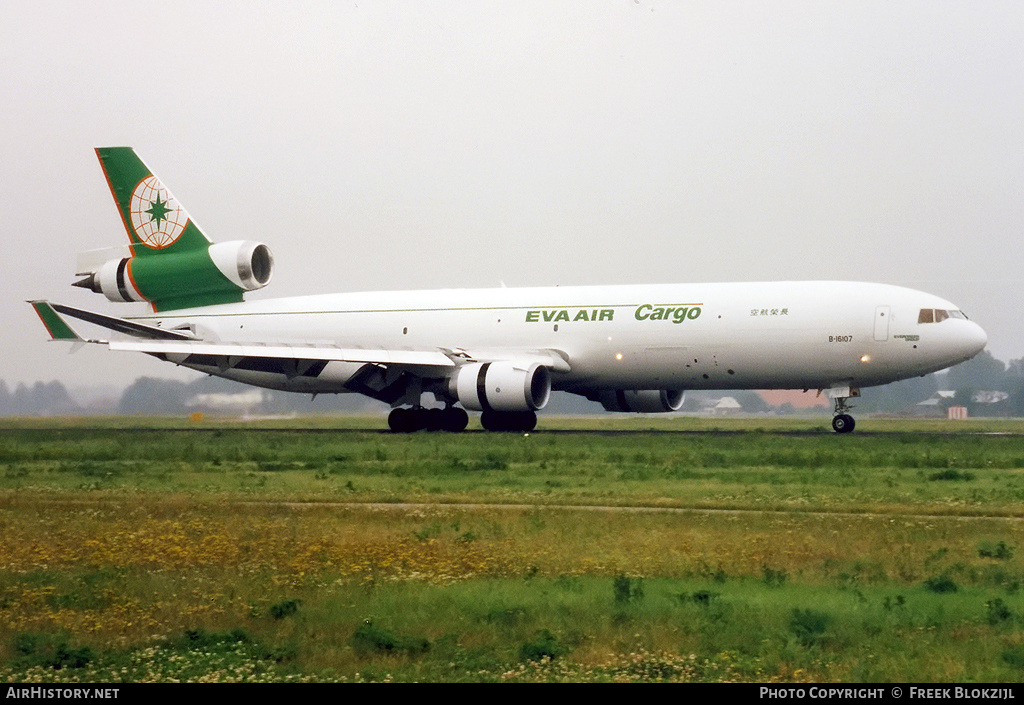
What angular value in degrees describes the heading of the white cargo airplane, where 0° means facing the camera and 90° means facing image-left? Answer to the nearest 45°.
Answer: approximately 315°
